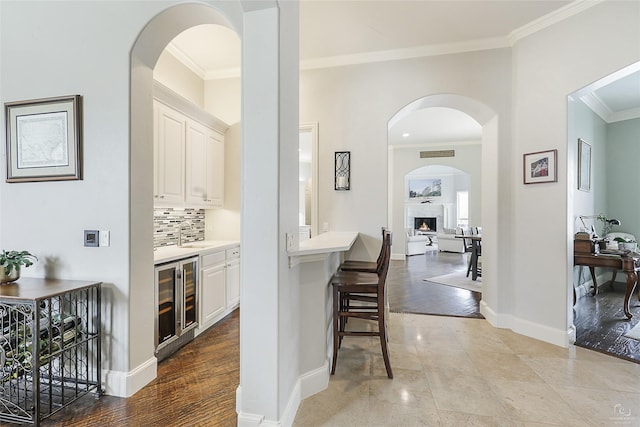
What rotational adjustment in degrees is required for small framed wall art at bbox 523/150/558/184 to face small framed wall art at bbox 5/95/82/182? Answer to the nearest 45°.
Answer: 0° — it already faces it

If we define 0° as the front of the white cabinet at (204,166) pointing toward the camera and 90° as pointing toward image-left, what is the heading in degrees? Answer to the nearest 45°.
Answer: approximately 315°

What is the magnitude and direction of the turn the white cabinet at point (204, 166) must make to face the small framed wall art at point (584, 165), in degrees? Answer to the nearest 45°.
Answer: approximately 45° to its left

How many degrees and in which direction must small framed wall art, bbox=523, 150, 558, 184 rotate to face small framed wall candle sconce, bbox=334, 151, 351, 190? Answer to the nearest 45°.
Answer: approximately 45° to its right

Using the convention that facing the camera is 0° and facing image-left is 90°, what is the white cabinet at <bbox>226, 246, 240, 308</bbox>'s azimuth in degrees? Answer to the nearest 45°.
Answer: approximately 315°

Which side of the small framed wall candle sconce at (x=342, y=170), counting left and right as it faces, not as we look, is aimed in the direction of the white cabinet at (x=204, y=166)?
right
